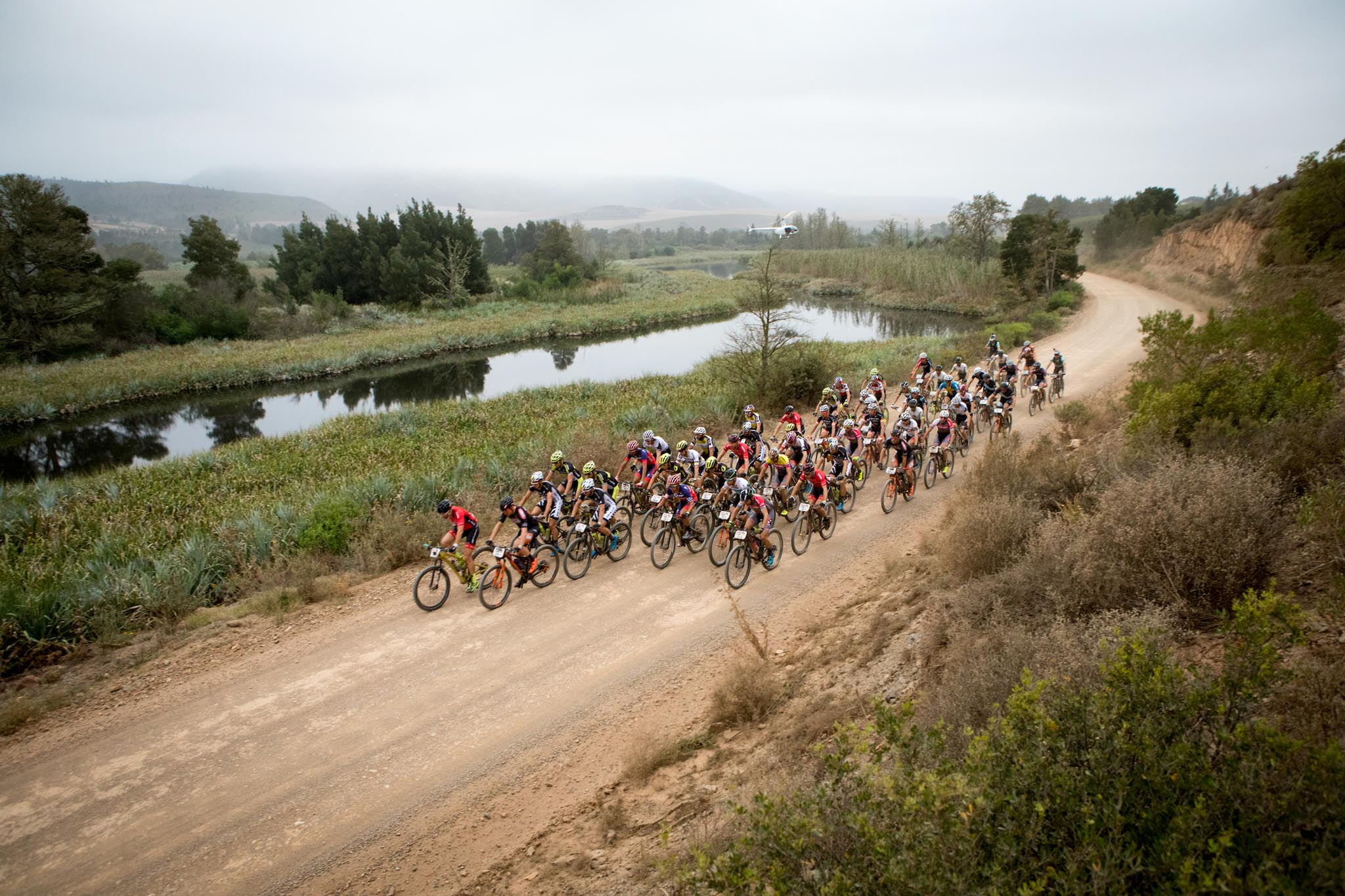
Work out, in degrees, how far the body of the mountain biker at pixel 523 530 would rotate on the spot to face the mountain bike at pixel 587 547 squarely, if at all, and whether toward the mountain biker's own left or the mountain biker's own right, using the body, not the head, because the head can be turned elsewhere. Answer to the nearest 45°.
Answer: approximately 180°

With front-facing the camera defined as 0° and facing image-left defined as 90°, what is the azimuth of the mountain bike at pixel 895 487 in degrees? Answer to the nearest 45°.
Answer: approximately 45°

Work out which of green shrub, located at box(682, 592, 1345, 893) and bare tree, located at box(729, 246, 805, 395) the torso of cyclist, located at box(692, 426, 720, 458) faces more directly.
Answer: the green shrub

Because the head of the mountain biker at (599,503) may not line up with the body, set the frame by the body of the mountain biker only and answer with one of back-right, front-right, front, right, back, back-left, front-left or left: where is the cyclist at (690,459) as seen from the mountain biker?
back

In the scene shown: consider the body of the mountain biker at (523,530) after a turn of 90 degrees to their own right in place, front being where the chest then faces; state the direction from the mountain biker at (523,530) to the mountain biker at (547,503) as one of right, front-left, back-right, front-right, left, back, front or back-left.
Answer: right

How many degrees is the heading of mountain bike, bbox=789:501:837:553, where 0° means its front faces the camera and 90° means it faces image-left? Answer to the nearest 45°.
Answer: approximately 45°

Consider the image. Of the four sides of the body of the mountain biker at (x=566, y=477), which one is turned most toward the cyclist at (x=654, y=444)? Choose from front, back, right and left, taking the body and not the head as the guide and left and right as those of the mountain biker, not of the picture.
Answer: back

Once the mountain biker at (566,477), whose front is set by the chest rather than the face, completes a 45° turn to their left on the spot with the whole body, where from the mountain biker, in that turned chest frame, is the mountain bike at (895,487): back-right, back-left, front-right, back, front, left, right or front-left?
left

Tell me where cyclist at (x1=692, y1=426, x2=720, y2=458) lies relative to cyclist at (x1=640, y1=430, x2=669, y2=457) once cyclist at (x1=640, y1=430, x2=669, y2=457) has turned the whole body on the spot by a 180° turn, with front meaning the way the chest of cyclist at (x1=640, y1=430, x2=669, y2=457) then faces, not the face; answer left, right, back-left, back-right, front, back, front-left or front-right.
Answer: front-right

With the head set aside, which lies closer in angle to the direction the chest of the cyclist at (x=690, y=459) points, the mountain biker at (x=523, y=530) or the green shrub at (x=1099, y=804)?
the mountain biker

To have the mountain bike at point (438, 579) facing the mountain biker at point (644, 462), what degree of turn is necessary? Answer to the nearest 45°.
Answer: approximately 180°

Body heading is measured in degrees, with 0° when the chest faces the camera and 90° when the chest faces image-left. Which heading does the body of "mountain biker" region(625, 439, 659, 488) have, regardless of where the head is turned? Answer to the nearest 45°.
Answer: approximately 45°

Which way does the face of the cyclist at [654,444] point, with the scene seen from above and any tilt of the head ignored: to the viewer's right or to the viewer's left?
to the viewer's left

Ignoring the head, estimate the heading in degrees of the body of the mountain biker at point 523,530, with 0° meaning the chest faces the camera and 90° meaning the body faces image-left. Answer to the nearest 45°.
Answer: approximately 45°

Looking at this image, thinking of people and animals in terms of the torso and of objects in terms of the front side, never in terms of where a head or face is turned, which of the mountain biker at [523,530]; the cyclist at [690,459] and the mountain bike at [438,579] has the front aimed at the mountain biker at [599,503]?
the cyclist
